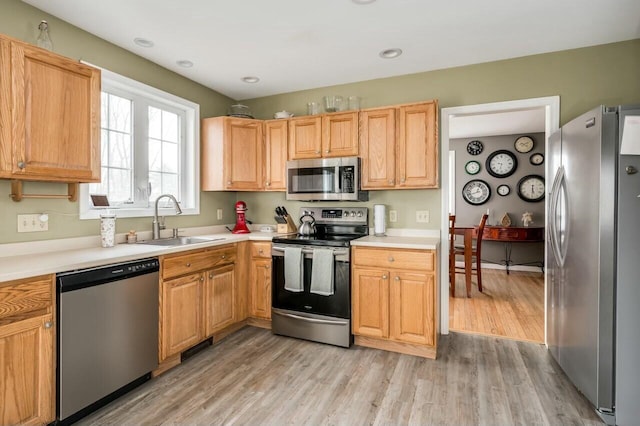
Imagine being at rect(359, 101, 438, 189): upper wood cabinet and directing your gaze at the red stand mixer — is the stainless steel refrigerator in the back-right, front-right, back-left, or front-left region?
back-left

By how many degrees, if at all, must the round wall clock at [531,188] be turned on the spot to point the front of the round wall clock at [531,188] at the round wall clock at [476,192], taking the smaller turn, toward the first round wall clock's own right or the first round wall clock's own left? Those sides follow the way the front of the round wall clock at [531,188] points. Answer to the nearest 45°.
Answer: approximately 90° to the first round wall clock's own right

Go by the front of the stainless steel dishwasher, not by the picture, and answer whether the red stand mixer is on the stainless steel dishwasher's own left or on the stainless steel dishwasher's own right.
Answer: on the stainless steel dishwasher's own left

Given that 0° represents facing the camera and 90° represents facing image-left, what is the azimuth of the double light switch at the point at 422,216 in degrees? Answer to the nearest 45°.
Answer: approximately 0°

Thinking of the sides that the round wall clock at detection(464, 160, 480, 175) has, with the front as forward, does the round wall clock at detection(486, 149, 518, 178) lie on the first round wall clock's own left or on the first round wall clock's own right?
on the first round wall clock's own left

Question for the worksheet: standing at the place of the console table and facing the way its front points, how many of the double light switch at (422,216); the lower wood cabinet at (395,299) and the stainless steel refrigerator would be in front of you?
3

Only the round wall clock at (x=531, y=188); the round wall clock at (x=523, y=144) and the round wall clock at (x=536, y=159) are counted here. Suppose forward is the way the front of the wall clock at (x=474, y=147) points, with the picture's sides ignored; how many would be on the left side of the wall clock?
3

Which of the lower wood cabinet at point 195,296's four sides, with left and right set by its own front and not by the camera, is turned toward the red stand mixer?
left
